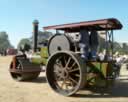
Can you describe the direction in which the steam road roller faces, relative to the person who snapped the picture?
facing away from the viewer and to the left of the viewer
